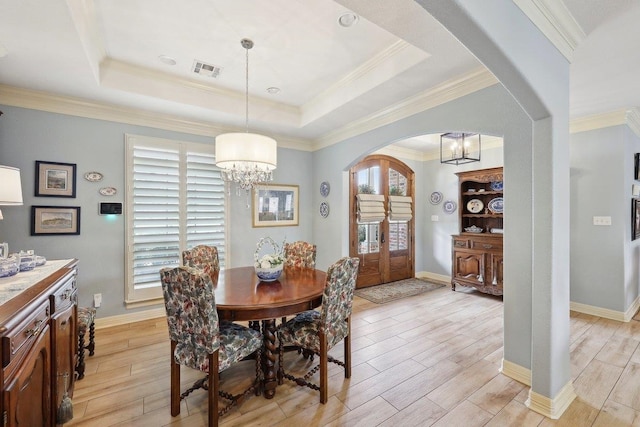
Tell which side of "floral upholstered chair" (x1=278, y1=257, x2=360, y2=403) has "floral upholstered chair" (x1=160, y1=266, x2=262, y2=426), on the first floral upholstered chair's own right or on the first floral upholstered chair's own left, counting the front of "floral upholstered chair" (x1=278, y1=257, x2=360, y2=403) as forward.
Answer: on the first floral upholstered chair's own left

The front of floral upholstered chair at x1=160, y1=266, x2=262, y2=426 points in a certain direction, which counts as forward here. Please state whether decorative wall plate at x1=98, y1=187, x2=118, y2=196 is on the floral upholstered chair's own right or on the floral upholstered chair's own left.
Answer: on the floral upholstered chair's own left

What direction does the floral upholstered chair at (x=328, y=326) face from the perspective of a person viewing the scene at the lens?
facing away from the viewer and to the left of the viewer

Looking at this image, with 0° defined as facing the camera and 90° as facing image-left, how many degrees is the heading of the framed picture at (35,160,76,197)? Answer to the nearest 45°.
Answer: approximately 0°

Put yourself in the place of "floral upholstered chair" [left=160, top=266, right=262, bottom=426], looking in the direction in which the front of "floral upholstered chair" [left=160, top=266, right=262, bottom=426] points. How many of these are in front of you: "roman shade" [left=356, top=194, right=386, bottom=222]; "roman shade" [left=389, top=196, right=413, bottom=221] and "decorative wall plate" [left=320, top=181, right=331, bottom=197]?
3

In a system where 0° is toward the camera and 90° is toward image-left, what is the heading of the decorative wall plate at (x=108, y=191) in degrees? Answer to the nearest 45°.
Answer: approximately 0°
